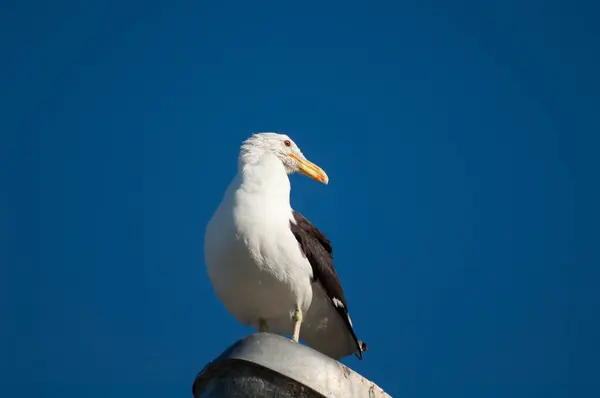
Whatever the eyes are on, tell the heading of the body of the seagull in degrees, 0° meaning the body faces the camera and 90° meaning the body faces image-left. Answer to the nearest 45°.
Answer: approximately 45°
